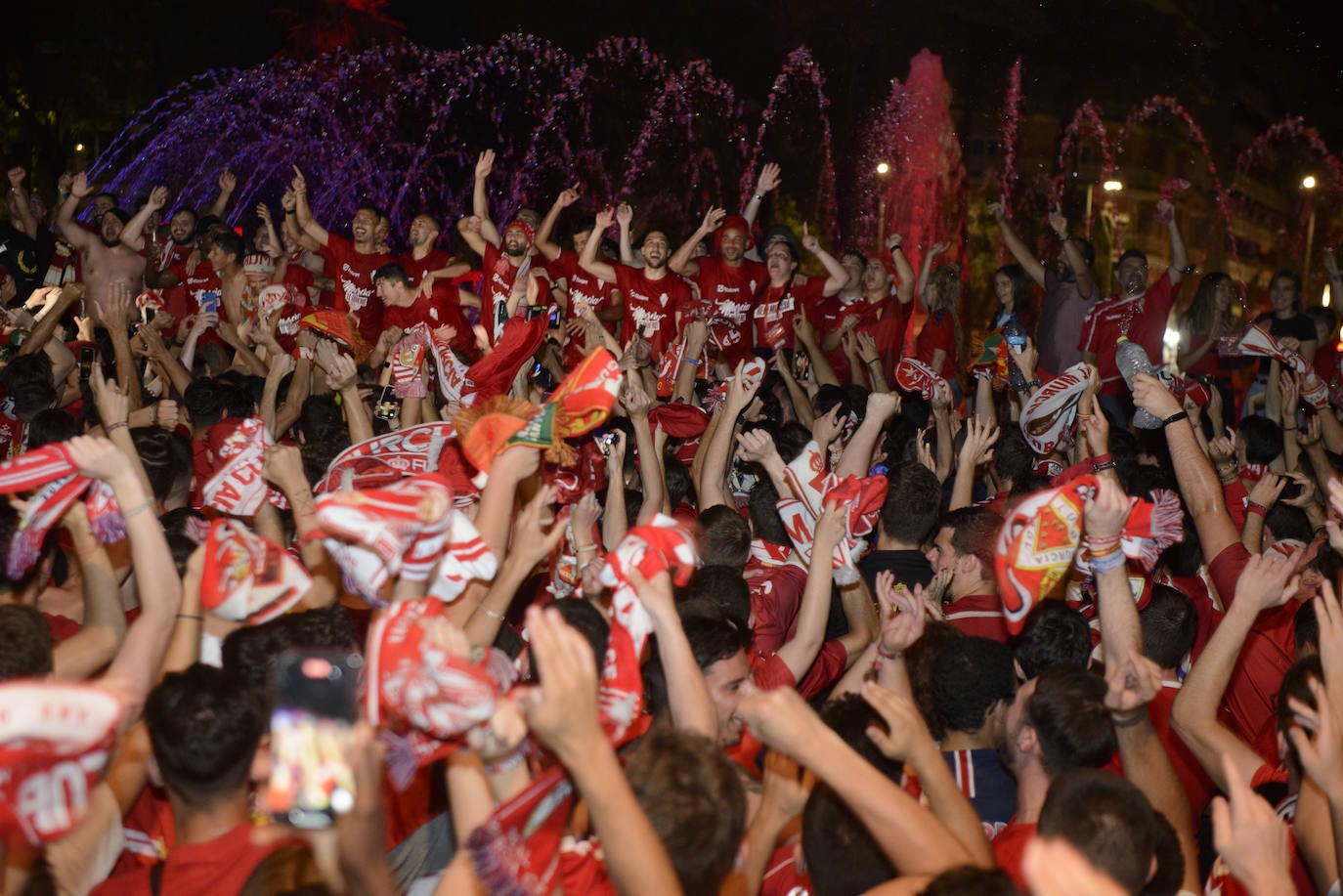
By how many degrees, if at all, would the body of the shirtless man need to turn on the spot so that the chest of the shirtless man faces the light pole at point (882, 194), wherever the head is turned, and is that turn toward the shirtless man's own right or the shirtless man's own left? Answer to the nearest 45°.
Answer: approximately 135° to the shirtless man's own left

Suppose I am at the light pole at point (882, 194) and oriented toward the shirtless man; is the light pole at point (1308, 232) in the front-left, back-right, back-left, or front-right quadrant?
back-left

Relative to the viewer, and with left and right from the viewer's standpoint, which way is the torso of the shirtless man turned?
facing the viewer

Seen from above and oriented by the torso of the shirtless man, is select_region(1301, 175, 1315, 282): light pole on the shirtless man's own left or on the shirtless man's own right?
on the shirtless man's own left
